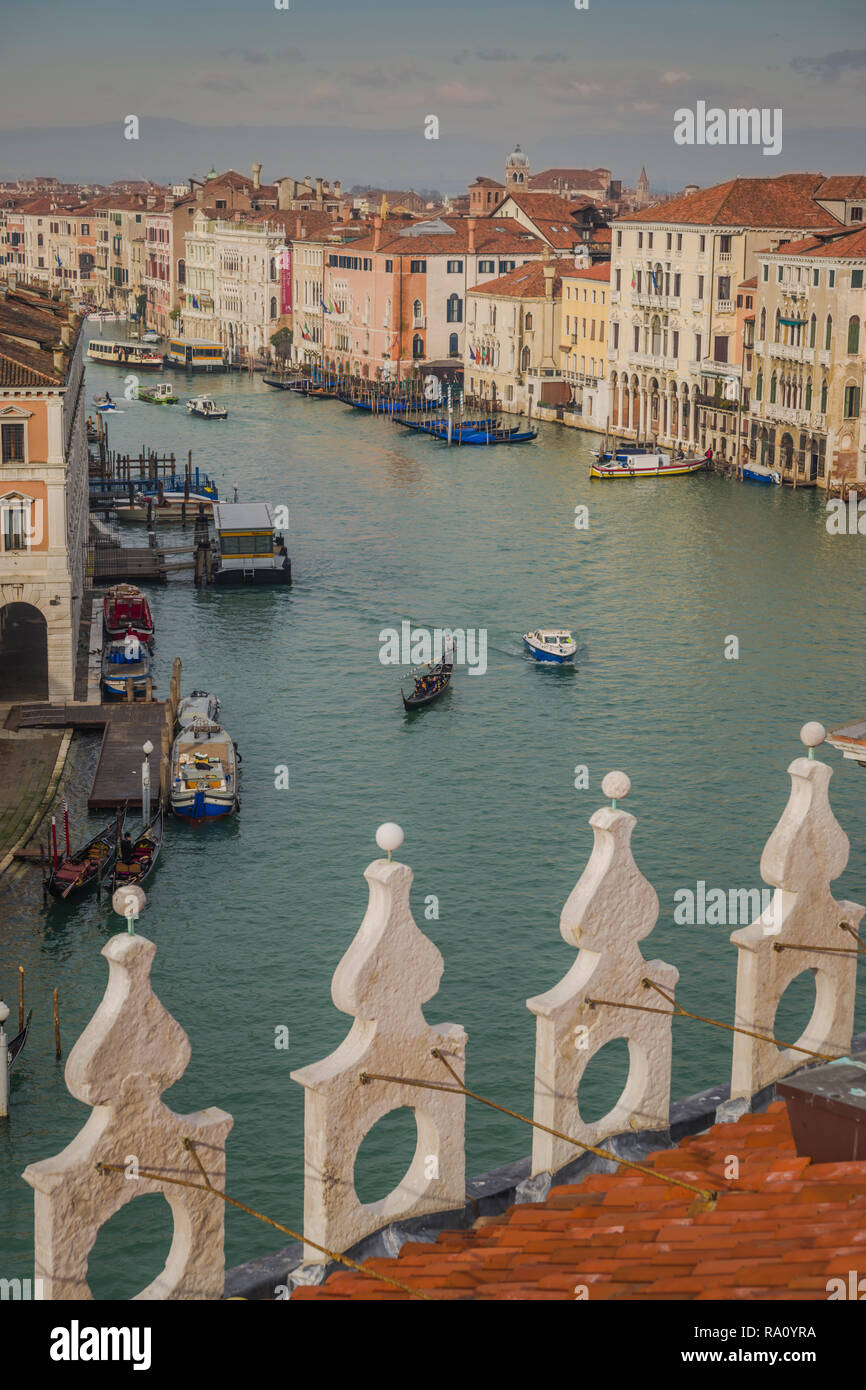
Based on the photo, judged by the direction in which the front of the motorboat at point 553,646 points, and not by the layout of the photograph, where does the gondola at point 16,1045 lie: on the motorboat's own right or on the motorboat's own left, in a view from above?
on the motorboat's own right

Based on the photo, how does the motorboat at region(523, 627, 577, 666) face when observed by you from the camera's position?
facing the viewer and to the right of the viewer

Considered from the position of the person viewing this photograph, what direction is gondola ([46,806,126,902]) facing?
facing away from the viewer and to the right of the viewer

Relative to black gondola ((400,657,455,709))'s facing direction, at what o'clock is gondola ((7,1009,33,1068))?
The gondola is roughly at 11 o'clock from the black gondola.

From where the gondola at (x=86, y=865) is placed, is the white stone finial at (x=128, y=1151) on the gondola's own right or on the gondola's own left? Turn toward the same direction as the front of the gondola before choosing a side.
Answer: on the gondola's own right
